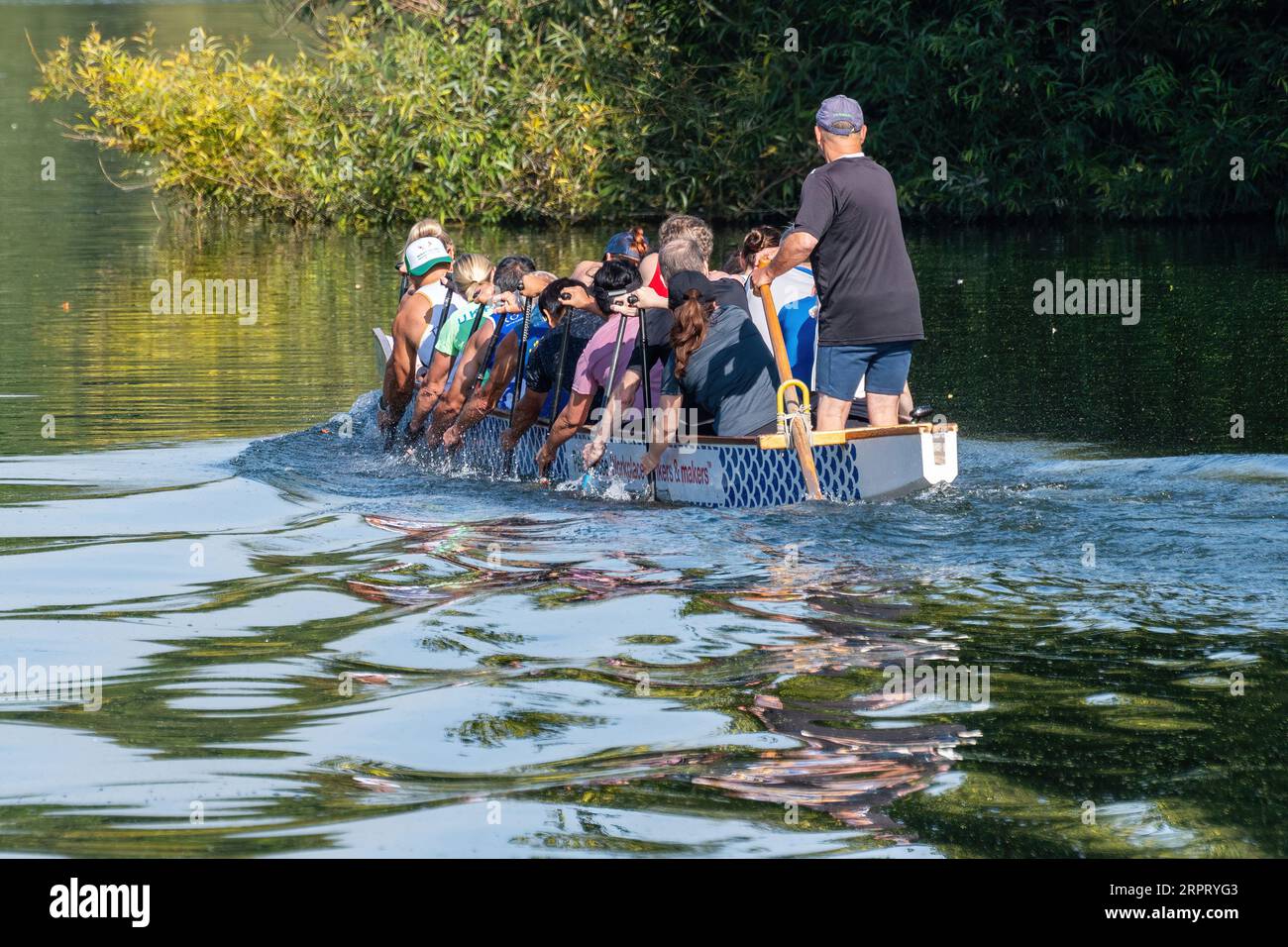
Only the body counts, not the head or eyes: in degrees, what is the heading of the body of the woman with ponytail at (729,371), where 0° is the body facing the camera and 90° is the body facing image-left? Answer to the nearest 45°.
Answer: approximately 135°

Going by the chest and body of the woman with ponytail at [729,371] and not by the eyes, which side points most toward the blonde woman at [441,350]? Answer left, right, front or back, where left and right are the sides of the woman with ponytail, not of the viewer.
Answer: front

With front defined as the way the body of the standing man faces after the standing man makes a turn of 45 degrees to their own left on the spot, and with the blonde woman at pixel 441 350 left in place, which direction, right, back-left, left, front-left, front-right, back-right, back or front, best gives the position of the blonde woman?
front-right

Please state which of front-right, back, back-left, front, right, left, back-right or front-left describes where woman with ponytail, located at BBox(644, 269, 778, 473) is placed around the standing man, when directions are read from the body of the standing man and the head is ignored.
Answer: front

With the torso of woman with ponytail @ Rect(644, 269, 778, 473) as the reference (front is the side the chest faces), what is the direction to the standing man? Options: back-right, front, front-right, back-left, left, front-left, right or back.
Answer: back

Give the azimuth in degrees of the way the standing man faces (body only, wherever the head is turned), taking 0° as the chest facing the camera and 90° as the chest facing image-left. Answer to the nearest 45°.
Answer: approximately 135°

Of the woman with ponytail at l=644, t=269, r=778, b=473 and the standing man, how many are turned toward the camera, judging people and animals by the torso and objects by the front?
0
